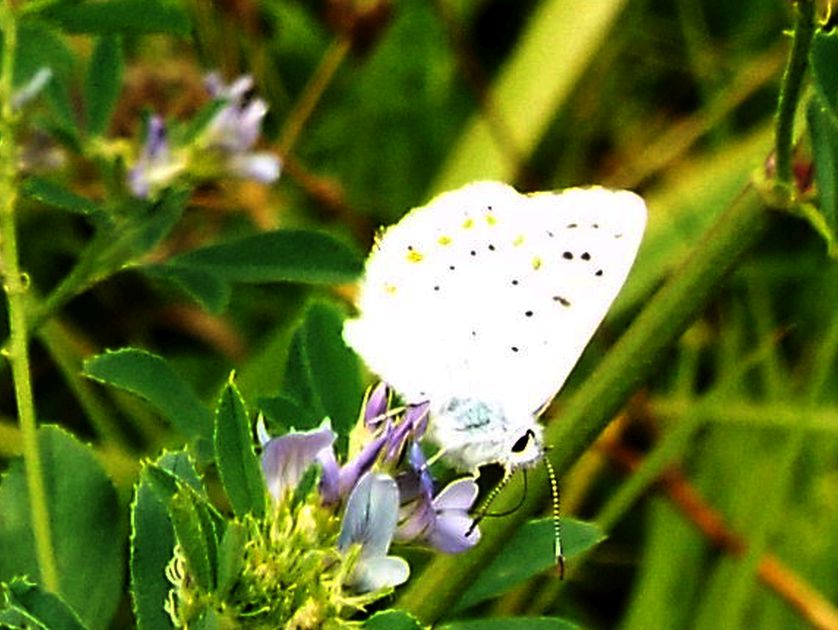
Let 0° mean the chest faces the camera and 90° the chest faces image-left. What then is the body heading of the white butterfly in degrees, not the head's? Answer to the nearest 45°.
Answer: approximately 270°

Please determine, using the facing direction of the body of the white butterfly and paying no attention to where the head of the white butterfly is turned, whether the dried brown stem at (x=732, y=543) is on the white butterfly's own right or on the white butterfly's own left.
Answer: on the white butterfly's own left

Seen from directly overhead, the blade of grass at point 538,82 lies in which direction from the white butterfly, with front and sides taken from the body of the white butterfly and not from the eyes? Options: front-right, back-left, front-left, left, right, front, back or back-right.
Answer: left
